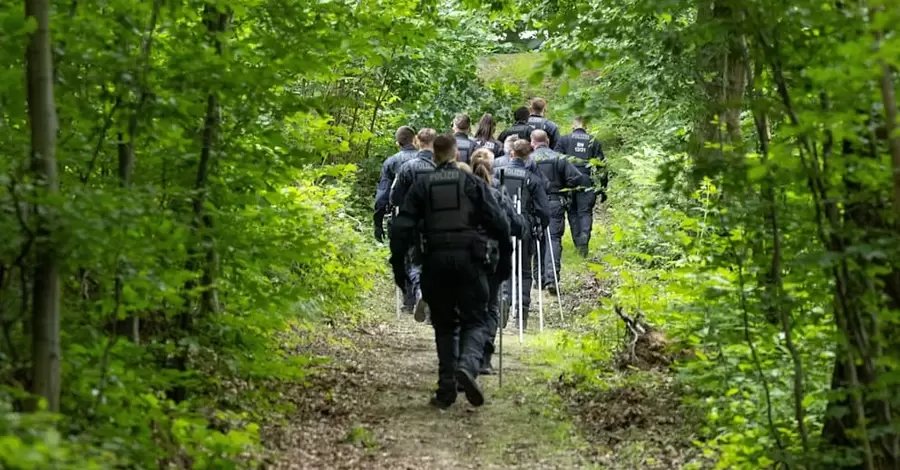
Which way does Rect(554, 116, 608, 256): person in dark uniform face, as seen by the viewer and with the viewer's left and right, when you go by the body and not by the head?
facing away from the viewer

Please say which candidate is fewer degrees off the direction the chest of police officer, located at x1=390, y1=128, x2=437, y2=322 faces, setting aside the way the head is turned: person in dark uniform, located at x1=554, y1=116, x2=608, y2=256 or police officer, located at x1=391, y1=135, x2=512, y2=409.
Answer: the person in dark uniform

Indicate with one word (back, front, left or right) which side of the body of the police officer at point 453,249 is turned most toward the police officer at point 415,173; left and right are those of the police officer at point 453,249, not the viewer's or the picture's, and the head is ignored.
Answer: front

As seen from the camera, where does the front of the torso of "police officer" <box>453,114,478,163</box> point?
away from the camera

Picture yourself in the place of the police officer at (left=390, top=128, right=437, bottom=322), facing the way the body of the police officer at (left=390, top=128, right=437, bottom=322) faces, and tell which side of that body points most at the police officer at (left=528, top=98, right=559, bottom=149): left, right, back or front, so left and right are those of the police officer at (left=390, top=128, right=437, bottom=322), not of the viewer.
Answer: front

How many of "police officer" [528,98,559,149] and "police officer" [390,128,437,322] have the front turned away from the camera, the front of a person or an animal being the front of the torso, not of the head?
2

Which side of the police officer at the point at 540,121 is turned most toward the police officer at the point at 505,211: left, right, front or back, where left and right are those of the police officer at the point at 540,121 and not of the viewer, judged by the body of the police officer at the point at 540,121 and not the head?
back

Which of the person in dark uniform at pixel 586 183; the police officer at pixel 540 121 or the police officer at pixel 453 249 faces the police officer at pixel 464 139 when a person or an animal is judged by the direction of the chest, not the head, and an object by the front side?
the police officer at pixel 453 249

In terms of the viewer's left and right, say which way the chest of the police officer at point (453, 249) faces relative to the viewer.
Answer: facing away from the viewer

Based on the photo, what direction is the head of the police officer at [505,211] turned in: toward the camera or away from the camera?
away from the camera

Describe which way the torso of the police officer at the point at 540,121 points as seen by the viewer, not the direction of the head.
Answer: away from the camera

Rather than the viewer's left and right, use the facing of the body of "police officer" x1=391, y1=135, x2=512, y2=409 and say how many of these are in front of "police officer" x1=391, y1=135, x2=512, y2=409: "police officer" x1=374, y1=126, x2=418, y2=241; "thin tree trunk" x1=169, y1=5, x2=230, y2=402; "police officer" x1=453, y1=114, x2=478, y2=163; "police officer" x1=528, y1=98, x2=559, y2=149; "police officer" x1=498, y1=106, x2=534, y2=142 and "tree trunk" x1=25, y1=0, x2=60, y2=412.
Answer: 4

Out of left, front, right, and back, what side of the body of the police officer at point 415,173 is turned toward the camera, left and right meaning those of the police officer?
back

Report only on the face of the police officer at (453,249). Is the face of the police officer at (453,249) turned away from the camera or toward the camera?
away from the camera
